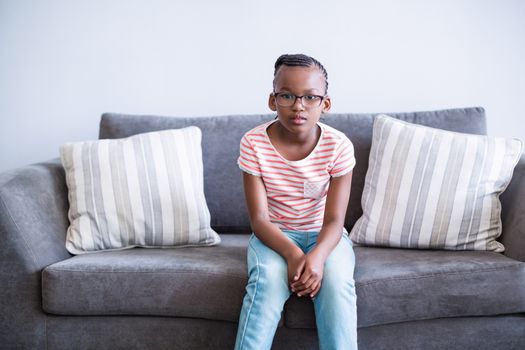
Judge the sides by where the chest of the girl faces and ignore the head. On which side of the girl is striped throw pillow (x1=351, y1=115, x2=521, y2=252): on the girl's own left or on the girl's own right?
on the girl's own left

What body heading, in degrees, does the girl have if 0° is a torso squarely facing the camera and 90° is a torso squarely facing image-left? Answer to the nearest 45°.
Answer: approximately 0°

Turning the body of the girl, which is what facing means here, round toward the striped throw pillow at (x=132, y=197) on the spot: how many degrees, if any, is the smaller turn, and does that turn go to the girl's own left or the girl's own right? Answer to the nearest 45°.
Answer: approximately 90° to the girl's own right
